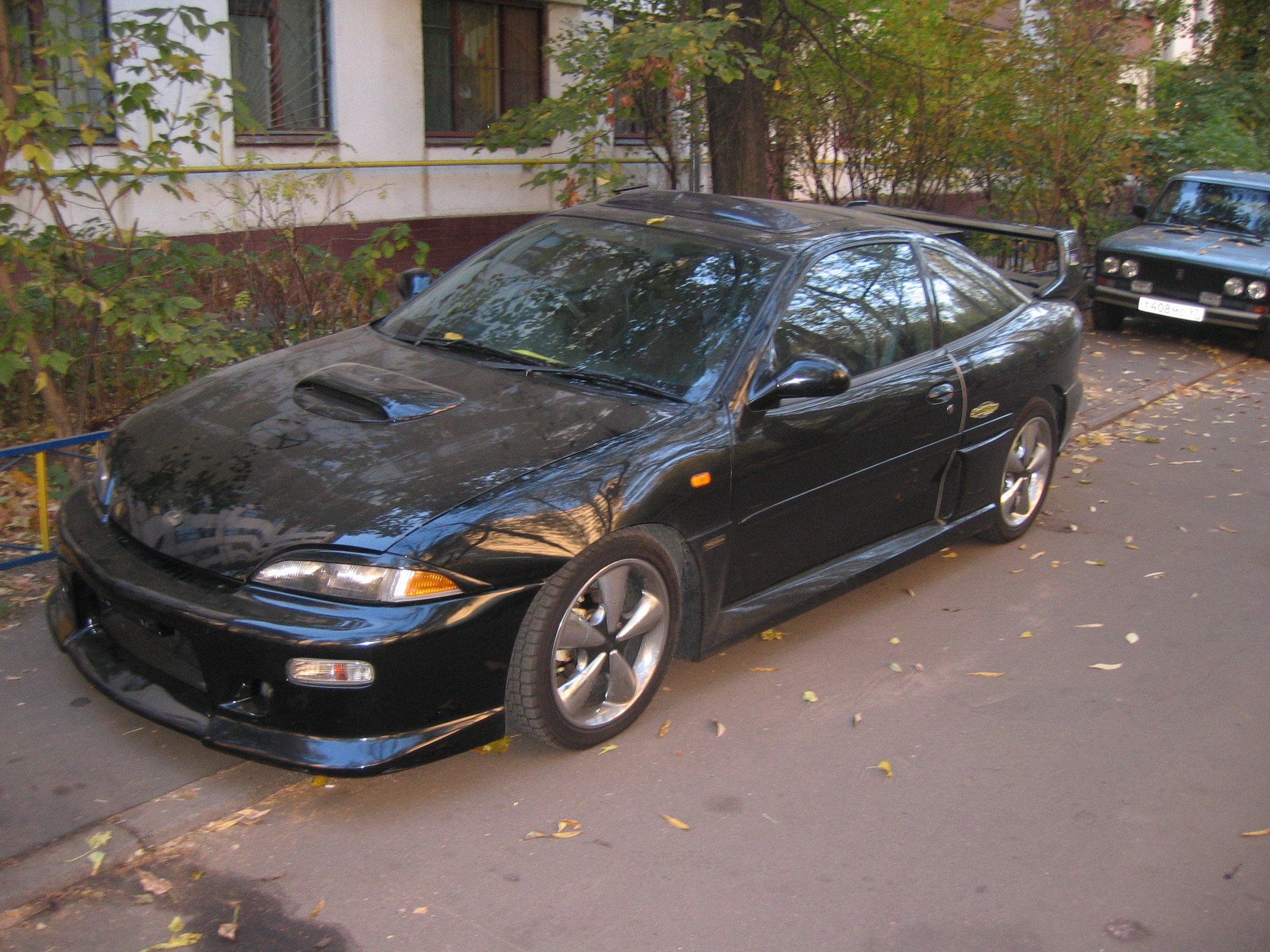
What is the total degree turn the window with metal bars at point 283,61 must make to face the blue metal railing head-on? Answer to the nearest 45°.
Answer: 0° — it already faces it

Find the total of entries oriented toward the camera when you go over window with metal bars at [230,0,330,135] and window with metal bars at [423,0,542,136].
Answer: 2

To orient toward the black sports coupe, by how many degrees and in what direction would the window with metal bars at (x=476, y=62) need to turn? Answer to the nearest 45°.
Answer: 0° — it already faces it

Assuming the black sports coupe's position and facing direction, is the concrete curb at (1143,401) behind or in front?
behind

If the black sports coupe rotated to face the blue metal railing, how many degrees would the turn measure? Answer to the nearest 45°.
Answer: approximately 90° to its right

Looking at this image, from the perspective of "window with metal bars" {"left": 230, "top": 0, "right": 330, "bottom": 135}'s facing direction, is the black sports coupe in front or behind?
in front

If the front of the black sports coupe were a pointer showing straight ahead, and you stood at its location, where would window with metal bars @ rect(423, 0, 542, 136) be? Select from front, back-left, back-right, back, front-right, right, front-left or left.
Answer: back-right

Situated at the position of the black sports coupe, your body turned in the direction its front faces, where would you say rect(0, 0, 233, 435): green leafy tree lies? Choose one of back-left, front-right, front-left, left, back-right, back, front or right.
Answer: right

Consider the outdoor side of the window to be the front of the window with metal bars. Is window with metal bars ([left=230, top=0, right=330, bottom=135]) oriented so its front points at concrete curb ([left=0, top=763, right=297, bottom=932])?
yes

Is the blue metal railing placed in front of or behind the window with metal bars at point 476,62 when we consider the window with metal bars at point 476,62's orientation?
in front
